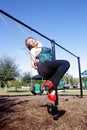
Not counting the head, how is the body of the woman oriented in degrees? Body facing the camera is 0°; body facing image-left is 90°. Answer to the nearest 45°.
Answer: approximately 315°
